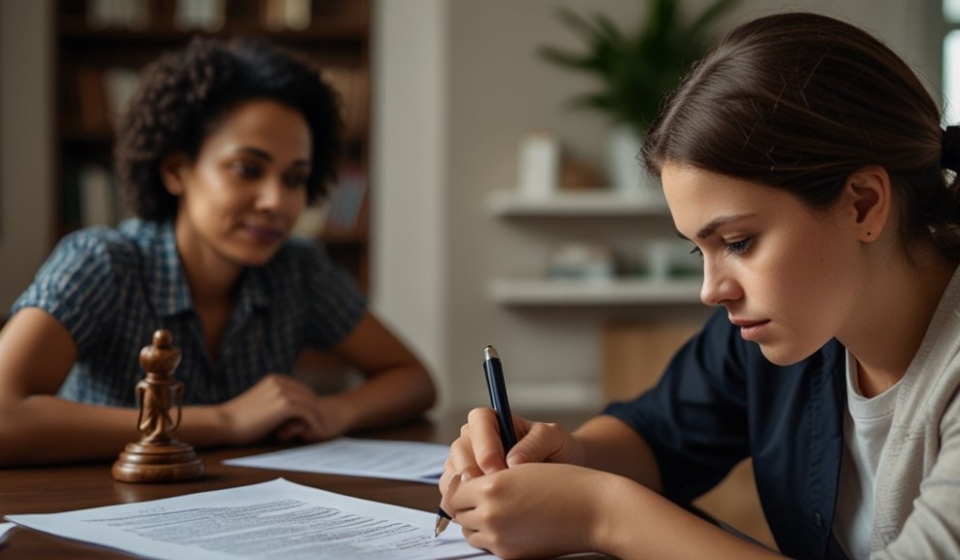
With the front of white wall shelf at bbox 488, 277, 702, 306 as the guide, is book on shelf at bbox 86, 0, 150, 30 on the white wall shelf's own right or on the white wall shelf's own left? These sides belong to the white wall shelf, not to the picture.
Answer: on the white wall shelf's own right

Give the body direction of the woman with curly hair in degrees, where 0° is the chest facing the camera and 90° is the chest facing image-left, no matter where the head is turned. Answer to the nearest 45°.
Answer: approximately 315°

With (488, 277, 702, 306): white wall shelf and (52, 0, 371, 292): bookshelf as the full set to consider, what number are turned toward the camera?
2

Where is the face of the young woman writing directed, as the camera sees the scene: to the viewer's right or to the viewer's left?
to the viewer's left

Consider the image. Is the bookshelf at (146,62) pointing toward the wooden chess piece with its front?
yes

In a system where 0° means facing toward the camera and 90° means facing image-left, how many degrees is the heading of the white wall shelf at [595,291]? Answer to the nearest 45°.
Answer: approximately 0°

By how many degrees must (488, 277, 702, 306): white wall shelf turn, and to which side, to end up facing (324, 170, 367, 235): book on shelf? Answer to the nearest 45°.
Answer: approximately 90° to its right

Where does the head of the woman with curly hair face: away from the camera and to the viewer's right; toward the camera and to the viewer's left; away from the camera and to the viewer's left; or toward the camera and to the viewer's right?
toward the camera and to the viewer's right
